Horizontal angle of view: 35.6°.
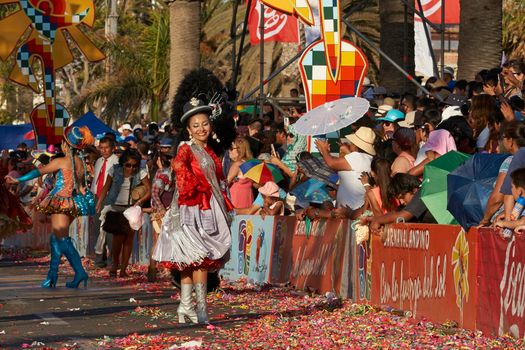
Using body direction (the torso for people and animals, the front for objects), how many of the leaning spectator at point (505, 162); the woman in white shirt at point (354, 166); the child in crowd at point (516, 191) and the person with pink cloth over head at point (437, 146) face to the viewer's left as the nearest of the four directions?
4

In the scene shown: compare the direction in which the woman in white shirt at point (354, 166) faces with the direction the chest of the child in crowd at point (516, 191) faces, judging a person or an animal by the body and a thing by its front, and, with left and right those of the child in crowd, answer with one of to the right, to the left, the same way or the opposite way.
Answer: the same way

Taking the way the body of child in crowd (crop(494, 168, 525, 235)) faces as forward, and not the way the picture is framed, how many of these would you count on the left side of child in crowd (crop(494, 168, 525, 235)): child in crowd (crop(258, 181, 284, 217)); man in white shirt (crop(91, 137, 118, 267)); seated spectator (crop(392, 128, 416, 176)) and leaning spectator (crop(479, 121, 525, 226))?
0

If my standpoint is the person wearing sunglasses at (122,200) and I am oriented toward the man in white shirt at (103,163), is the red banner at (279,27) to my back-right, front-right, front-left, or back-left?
front-right

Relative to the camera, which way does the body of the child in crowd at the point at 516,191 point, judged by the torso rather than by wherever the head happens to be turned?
to the viewer's left

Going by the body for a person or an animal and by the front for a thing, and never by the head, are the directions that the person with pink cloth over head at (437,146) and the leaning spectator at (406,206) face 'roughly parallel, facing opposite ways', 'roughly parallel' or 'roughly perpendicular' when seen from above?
roughly parallel

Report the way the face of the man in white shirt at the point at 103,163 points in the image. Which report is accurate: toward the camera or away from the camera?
toward the camera

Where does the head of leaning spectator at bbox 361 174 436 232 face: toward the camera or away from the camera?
toward the camera

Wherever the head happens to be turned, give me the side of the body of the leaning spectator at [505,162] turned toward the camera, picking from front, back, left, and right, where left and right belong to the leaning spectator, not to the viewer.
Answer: left

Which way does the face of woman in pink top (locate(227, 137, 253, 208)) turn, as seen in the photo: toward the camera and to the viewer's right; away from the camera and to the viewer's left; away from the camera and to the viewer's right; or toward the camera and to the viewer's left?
toward the camera and to the viewer's left

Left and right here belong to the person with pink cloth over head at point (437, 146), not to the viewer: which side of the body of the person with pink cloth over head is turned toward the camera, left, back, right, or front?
left

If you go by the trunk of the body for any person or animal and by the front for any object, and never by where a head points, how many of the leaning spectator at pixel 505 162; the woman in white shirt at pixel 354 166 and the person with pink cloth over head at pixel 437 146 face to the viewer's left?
3

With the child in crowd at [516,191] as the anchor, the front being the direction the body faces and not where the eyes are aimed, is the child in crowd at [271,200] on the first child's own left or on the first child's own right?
on the first child's own right
